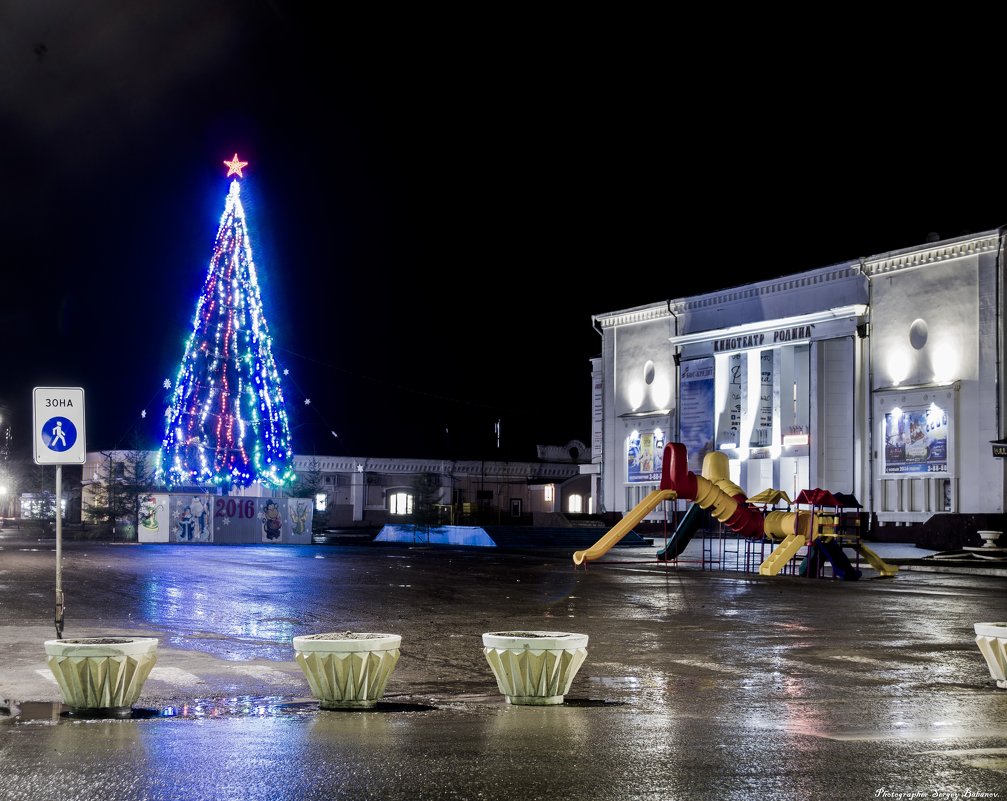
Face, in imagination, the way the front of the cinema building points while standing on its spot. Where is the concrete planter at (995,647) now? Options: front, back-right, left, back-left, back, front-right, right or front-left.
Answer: front-left

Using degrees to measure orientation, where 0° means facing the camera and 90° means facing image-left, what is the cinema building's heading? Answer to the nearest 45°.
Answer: approximately 45°

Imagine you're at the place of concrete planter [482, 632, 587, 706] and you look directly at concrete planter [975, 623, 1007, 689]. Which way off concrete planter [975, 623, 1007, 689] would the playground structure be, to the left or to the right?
left

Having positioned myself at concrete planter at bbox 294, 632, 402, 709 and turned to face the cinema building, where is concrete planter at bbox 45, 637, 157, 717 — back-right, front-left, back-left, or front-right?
back-left

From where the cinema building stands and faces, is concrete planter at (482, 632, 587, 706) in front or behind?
in front

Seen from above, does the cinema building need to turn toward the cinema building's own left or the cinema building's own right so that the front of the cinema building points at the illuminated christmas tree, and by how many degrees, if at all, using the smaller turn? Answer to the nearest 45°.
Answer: approximately 45° to the cinema building's own right

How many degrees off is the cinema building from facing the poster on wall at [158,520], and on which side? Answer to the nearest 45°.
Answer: approximately 45° to its right

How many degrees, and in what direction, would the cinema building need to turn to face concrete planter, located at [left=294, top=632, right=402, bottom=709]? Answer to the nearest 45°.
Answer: approximately 45° to its left
